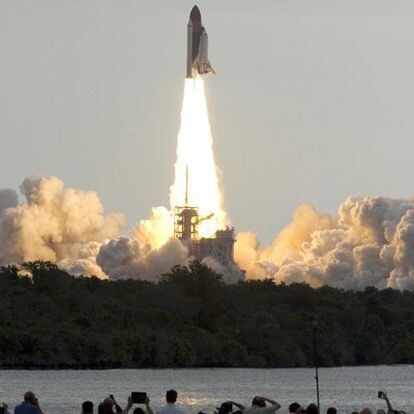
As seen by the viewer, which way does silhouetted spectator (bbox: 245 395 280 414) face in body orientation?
away from the camera

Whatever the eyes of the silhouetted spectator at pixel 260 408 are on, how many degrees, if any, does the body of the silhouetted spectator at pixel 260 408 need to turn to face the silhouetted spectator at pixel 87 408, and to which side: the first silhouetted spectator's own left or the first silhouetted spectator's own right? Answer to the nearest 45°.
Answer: approximately 90° to the first silhouetted spectator's own left

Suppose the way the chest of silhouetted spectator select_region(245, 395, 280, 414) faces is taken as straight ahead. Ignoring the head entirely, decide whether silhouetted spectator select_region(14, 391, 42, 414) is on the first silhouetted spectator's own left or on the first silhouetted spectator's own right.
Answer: on the first silhouetted spectator's own left

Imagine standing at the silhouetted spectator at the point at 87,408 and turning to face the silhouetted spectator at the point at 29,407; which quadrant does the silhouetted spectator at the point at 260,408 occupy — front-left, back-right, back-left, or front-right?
back-left
